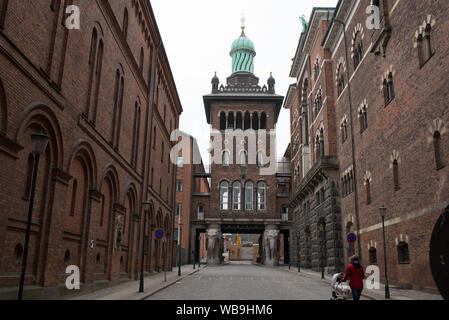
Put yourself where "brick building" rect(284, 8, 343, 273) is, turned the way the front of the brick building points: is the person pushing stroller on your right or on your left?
on your left

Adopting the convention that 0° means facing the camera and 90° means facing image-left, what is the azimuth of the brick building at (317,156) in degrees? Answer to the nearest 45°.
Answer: approximately 90°

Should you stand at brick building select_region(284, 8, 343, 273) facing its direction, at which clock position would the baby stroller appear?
The baby stroller is roughly at 9 o'clock from the brick building.

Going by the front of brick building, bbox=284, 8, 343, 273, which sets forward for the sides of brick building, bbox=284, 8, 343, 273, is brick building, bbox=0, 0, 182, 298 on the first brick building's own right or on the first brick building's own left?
on the first brick building's own left

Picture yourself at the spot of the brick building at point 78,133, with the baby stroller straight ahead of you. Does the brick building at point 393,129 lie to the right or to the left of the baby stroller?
left
